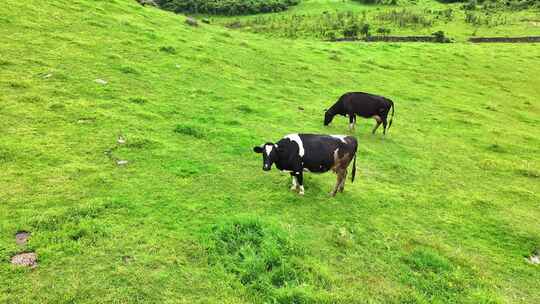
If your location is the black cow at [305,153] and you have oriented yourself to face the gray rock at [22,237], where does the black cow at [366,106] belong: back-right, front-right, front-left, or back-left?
back-right

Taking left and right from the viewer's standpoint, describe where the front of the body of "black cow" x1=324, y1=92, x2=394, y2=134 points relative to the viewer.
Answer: facing to the left of the viewer

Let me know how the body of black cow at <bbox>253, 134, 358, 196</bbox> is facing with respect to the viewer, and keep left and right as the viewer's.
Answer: facing to the left of the viewer

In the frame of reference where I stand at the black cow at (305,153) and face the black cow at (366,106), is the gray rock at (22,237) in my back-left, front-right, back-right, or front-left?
back-left

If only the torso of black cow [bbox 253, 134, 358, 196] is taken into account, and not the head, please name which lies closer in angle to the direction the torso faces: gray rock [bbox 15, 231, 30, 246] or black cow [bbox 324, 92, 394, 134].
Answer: the gray rock

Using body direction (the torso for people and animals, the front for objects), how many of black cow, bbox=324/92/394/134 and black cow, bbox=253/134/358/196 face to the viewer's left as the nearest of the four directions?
2

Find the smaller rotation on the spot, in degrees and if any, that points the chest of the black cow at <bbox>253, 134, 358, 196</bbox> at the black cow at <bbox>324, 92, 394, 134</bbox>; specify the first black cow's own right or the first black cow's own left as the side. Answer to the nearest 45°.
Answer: approximately 90° to the first black cow's own right

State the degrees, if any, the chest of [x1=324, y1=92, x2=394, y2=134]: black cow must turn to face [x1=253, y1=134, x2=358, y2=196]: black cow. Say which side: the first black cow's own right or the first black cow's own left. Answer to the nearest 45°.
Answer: approximately 90° to the first black cow's own left
